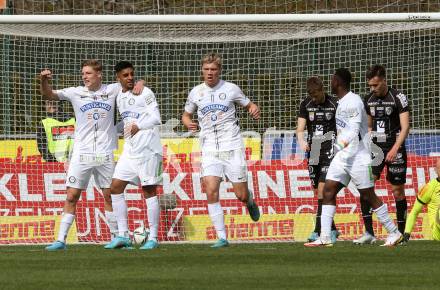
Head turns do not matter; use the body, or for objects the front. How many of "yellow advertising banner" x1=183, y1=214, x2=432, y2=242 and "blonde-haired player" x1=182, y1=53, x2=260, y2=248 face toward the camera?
2

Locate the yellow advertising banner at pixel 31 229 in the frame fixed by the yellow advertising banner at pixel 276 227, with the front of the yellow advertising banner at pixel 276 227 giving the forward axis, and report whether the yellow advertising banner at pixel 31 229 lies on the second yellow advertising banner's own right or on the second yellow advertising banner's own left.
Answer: on the second yellow advertising banner's own right

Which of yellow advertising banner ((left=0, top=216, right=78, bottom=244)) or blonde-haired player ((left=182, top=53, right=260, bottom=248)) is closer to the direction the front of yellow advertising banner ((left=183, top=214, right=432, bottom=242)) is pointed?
the blonde-haired player

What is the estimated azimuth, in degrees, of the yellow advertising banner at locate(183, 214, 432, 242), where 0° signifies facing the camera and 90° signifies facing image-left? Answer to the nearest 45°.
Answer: approximately 0°

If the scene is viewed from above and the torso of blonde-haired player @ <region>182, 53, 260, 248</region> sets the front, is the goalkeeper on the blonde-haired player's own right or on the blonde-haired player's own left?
on the blonde-haired player's own left

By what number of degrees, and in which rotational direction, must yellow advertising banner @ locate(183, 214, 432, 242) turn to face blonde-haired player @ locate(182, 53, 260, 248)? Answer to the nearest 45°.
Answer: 0° — it already faces them

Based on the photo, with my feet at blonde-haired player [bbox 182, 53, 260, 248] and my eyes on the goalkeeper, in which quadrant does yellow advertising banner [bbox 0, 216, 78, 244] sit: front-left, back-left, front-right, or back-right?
back-left
